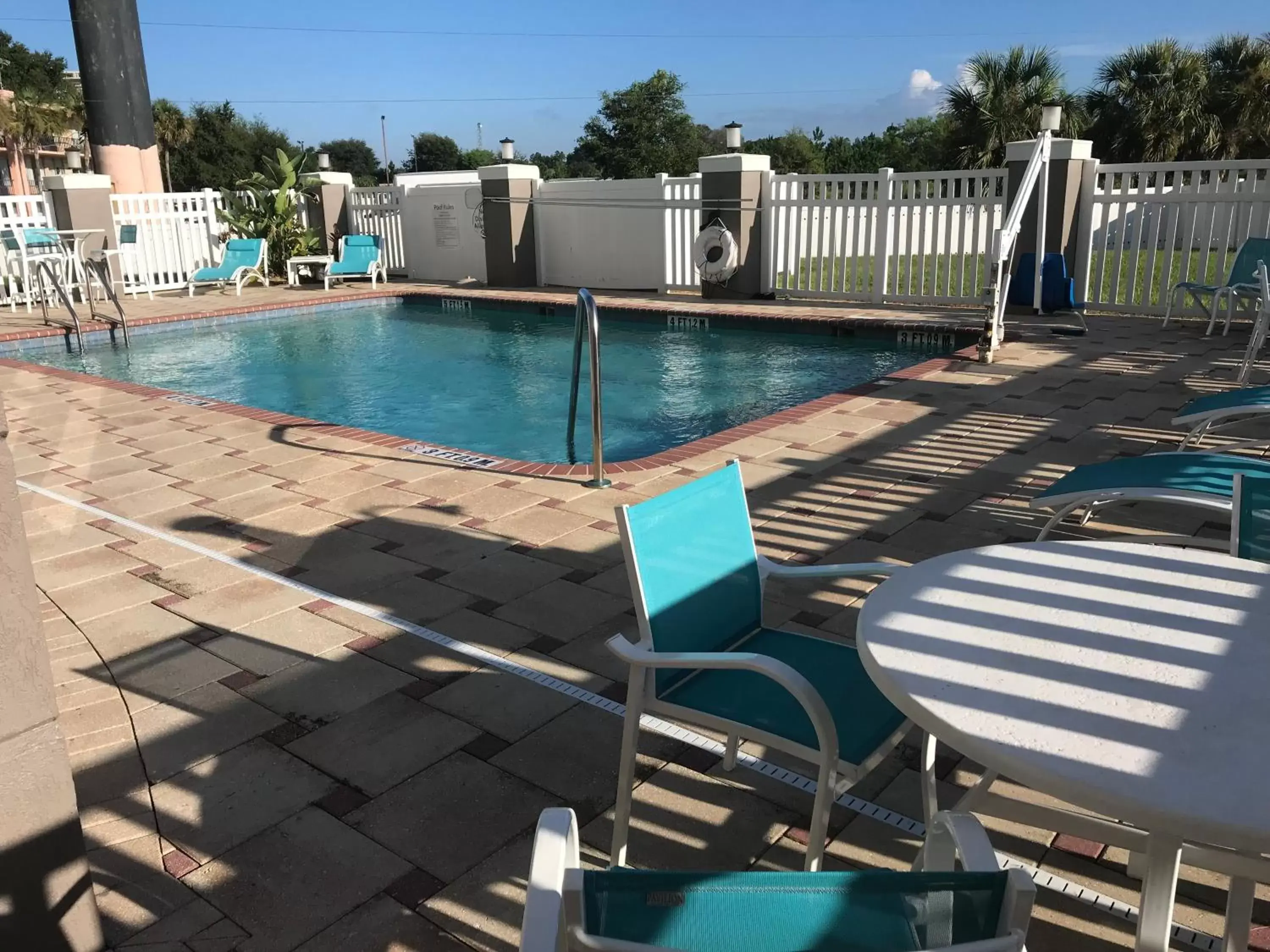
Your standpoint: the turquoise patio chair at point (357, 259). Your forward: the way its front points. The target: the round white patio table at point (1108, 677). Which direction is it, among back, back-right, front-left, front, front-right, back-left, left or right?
front-left

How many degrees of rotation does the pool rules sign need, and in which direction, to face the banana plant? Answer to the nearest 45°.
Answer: approximately 90° to its right

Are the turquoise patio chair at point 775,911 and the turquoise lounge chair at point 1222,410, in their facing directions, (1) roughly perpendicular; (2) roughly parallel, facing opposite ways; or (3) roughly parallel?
roughly perpendicular

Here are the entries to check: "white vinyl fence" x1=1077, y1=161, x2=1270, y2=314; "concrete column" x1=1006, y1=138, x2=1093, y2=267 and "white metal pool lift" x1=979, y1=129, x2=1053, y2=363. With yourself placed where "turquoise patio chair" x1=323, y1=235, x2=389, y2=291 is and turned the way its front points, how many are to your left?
3

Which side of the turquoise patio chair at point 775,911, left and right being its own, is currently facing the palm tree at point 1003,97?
front

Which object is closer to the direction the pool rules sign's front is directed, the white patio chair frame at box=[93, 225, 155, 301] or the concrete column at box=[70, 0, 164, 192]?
the white patio chair frame

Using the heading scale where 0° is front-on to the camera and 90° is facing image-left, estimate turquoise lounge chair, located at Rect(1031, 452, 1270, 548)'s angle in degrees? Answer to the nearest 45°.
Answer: approximately 90°

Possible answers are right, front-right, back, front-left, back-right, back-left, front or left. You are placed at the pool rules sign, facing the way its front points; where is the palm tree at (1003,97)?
back-left

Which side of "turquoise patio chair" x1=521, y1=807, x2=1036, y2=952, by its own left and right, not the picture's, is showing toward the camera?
back

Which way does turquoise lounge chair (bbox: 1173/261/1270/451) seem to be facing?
to the viewer's left

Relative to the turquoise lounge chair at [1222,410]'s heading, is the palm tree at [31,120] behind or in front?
in front

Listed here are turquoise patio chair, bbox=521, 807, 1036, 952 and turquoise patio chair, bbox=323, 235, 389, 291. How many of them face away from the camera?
1

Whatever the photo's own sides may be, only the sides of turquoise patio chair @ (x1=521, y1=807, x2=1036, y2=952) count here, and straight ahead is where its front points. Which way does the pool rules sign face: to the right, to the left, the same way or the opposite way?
the opposite way

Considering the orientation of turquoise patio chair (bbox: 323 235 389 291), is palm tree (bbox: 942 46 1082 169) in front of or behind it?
behind

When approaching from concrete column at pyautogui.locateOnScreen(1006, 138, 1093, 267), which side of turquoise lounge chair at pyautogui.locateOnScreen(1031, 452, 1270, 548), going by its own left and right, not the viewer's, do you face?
right

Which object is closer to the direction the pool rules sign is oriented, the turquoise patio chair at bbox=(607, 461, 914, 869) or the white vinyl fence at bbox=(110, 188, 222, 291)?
the turquoise patio chair

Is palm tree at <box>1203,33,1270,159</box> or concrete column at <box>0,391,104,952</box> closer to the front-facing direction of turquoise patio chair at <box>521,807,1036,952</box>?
the palm tree
